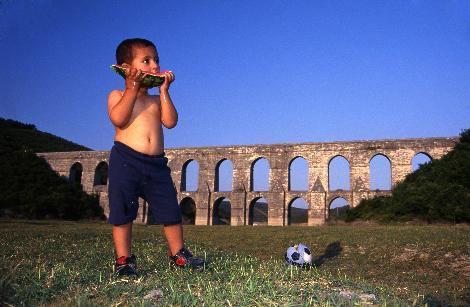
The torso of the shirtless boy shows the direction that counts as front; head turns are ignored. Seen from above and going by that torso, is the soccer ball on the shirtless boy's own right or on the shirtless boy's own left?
on the shirtless boy's own left

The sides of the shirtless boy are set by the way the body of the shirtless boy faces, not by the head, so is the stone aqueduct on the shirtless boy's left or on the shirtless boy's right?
on the shirtless boy's left

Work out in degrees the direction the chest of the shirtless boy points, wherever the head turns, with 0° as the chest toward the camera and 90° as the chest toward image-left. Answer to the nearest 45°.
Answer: approximately 315°

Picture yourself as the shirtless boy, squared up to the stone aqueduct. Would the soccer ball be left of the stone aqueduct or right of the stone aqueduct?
right

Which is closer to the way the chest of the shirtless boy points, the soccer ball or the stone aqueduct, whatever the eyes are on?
the soccer ball
